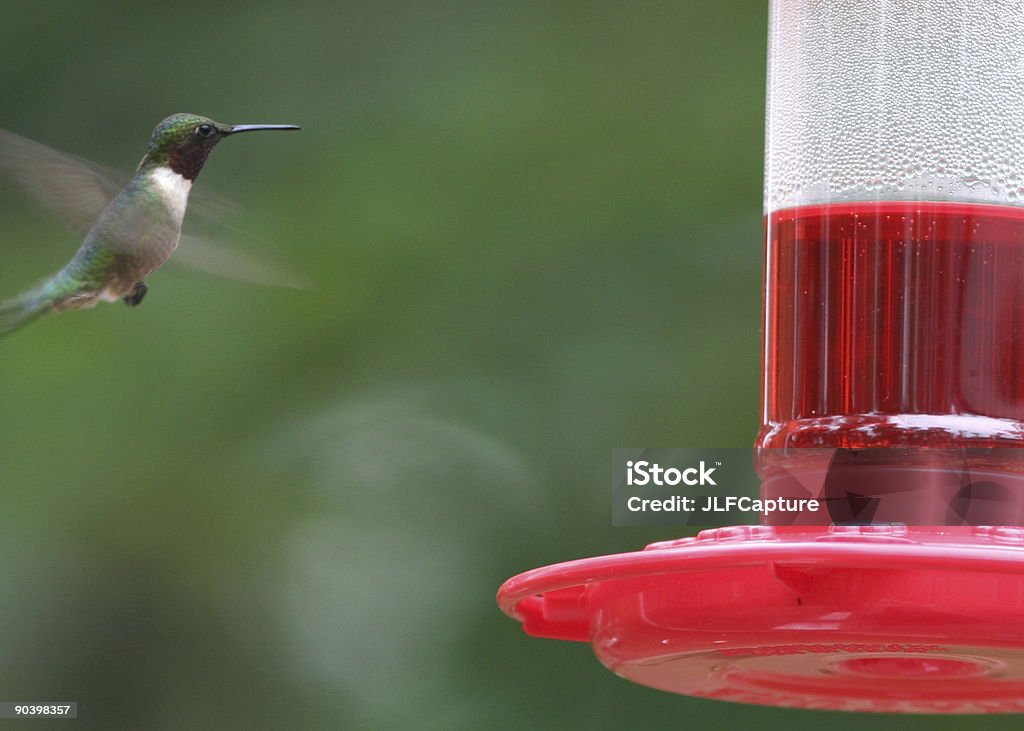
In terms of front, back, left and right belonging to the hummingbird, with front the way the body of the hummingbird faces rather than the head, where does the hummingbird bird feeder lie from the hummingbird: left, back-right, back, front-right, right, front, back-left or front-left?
front-right

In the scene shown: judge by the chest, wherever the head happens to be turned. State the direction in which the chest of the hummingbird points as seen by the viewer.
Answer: to the viewer's right
